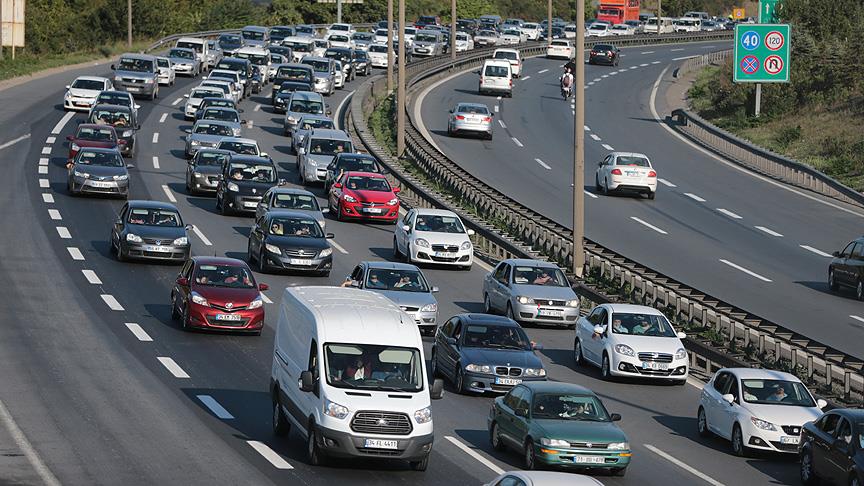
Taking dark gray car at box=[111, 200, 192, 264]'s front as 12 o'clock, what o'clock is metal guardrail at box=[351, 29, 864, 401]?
The metal guardrail is roughly at 10 o'clock from the dark gray car.

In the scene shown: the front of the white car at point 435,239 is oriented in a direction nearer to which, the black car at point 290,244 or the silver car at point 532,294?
the silver car

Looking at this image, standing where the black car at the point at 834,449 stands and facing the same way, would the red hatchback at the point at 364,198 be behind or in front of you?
behind

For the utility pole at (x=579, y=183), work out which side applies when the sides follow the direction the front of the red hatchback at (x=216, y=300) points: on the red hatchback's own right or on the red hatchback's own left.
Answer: on the red hatchback's own left

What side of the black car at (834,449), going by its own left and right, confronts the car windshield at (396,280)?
back

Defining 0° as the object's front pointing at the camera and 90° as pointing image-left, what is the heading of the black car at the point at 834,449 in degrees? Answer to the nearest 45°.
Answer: approximately 315°

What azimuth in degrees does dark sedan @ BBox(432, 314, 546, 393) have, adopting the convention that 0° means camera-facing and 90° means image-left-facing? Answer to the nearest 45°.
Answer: approximately 315°

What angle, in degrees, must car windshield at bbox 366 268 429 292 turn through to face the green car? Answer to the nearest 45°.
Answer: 0° — it already faces it

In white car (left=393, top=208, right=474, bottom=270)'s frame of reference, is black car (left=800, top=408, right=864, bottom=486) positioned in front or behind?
in front
